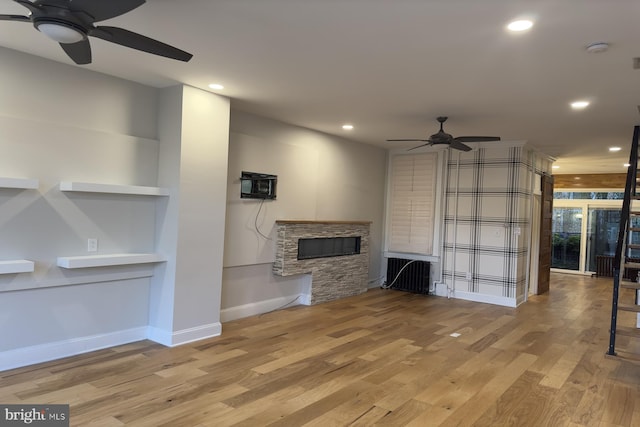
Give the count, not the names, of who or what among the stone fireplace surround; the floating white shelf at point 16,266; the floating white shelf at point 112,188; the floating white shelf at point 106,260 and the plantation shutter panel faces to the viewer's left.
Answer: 0

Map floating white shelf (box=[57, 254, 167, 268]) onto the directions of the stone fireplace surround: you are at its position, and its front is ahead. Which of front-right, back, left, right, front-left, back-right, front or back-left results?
right

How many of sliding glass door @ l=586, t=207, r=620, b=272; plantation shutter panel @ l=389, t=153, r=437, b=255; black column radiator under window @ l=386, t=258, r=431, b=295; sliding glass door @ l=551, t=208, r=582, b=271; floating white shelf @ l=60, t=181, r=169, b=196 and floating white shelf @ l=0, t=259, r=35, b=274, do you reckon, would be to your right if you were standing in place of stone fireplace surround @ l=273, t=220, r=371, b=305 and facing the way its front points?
2

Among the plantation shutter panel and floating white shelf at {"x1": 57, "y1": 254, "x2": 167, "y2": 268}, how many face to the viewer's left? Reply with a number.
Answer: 0

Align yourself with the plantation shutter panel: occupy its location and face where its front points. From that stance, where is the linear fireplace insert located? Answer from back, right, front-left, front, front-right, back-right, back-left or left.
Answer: front-right

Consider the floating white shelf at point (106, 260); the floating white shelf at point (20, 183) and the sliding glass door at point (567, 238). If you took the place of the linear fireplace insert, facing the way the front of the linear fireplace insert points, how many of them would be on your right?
2

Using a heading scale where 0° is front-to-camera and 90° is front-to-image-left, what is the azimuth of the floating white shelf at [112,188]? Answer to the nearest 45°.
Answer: approximately 315°

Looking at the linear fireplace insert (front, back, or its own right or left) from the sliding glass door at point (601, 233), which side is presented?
left

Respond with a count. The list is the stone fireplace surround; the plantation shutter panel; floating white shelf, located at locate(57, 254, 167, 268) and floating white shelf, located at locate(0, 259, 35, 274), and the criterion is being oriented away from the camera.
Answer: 0

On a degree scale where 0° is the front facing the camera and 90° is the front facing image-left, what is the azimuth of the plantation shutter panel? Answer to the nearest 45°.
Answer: approximately 0°

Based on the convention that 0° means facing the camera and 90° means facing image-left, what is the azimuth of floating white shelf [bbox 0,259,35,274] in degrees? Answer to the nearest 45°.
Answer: approximately 315°

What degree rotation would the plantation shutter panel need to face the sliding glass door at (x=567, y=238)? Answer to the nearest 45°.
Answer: approximately 135° to its left

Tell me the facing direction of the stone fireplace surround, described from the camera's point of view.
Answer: facing the viewer and to the right of the viewer

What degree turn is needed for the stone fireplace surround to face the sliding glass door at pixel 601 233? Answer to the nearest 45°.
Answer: approximately 90° to its left

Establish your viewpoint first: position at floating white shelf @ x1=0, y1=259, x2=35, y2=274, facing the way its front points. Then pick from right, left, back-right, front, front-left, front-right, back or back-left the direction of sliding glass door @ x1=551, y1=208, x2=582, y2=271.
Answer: front-left
